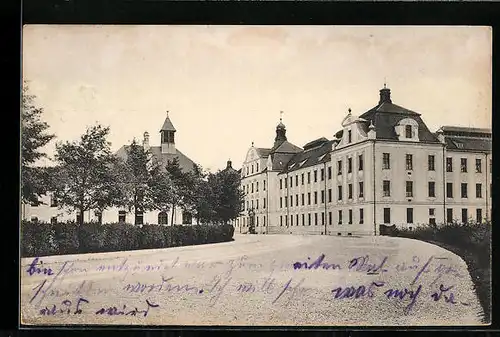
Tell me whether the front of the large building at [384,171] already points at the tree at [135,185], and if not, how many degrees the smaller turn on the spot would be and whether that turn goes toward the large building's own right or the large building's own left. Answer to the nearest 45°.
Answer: approximately 45° to the large building's own right

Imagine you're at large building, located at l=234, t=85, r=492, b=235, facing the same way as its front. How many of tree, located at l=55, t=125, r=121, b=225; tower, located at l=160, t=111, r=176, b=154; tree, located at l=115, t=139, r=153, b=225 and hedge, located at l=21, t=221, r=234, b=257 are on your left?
0

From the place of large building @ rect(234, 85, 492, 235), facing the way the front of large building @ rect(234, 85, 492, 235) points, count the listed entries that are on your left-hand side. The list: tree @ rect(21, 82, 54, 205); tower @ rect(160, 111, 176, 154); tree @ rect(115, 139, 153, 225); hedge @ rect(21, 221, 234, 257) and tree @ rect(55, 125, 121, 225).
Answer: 0

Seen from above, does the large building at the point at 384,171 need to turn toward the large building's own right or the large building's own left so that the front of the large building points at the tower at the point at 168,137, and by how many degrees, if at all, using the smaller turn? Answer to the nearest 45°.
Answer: approximately 45° to the large building's own right

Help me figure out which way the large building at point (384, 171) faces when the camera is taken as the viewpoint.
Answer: facing the viewer and to the left of the viewer

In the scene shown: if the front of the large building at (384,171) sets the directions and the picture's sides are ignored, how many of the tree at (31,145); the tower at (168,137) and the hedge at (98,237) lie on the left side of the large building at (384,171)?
0

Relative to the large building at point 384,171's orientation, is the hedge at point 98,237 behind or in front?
in front
